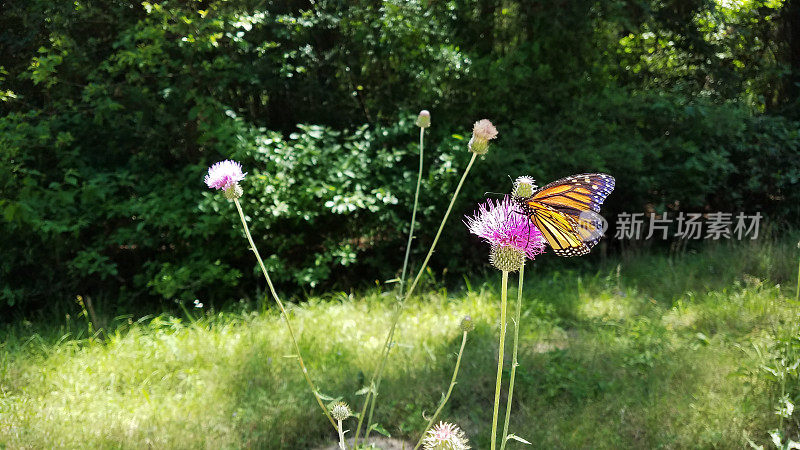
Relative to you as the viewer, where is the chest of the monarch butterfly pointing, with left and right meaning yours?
facing to the left of the viewer
